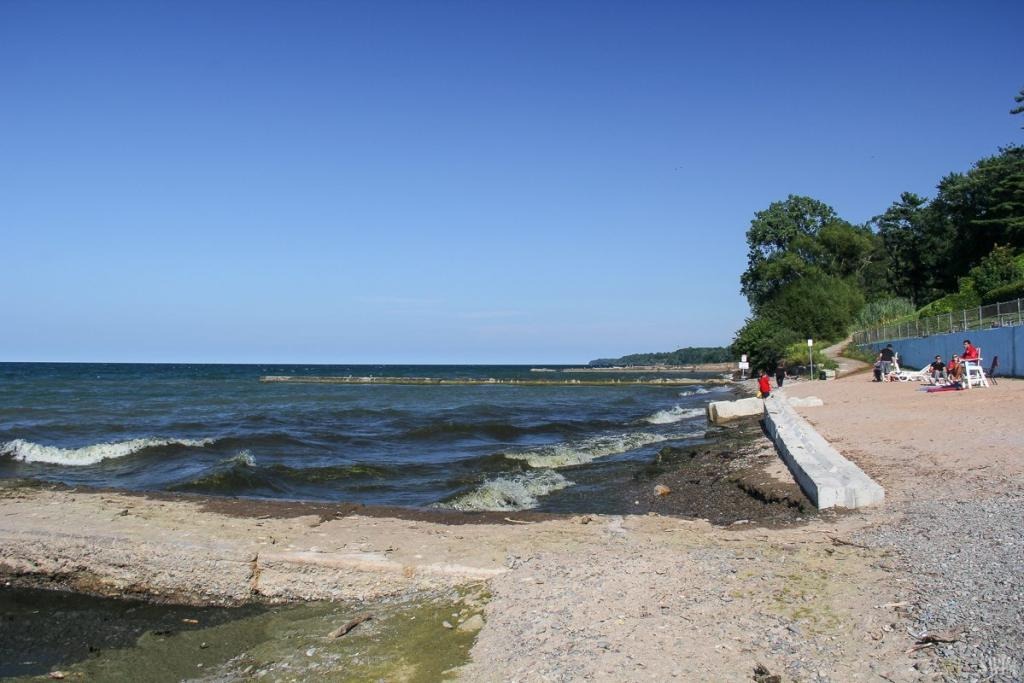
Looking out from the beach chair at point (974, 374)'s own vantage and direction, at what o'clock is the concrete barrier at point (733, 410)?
The concrete barrier is roughly at 12 o'clock from the beach chair.

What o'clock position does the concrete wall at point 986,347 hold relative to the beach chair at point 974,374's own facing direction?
The concrete wall is roughly at 3 o'clock from the beach chair.

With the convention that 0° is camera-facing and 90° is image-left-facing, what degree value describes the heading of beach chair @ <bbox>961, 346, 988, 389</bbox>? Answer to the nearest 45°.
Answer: approximately 90°

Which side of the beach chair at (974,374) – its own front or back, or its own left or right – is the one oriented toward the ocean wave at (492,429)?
front

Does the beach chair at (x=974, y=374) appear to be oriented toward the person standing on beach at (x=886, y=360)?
no

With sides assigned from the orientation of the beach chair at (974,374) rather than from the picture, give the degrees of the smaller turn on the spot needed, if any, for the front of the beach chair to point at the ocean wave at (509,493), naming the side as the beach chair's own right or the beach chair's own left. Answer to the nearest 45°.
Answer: approximately 45° to the beach chair's own left

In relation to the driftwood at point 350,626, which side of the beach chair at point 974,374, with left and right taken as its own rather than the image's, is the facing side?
left

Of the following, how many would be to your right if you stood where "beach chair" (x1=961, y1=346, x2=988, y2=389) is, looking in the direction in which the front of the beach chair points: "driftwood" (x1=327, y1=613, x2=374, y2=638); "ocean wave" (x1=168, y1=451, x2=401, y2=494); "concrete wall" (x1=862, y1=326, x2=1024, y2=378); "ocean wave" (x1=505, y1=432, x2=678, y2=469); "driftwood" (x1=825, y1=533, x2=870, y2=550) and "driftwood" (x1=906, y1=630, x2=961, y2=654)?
1

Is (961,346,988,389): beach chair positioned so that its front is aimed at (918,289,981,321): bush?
no

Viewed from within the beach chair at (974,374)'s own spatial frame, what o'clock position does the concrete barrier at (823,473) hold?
The concrete barrier is roughly at 9 o'clock from the beach chair.

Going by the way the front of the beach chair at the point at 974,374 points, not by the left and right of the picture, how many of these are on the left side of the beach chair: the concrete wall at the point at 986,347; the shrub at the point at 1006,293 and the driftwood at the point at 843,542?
1

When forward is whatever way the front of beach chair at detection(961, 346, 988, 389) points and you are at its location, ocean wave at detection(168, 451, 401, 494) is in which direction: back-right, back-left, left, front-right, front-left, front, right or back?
front-left

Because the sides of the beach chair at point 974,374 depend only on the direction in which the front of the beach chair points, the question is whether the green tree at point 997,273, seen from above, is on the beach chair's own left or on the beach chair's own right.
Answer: on the beach chair's own right

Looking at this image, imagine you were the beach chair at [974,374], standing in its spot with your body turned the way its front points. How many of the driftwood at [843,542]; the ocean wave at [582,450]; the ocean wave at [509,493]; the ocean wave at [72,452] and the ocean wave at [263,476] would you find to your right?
0

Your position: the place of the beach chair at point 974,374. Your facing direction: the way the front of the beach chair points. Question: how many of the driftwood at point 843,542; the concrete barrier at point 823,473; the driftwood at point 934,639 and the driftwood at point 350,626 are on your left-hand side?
4

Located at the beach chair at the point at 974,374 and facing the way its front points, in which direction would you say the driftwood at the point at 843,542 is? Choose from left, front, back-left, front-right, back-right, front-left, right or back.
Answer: left
